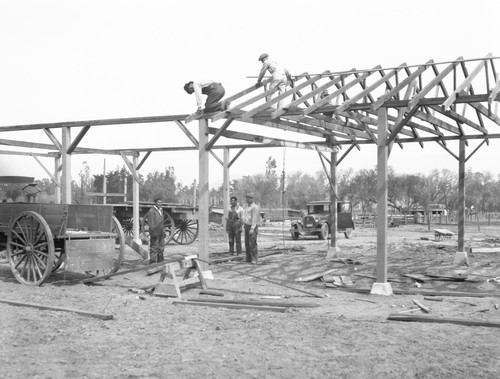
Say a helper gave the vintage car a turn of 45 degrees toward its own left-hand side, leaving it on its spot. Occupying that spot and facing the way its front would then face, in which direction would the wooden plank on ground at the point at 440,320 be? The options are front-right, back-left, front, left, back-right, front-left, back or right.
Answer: front

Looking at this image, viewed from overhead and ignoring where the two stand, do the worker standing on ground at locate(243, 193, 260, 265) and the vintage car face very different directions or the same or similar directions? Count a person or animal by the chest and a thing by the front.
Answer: same or similar directions

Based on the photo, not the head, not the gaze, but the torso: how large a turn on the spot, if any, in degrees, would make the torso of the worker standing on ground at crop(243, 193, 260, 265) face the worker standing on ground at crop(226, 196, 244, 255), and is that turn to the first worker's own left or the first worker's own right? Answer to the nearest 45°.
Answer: approximately 135° to the first worker's own right

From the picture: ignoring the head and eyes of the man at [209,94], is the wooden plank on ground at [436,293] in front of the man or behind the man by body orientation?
behind

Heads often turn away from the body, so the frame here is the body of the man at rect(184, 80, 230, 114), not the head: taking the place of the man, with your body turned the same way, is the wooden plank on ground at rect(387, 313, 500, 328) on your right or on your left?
on your left

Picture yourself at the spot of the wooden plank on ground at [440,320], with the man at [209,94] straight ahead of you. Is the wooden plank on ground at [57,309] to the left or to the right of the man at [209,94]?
left

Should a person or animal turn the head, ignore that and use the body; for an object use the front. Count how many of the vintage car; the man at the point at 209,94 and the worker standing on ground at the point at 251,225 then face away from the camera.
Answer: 0

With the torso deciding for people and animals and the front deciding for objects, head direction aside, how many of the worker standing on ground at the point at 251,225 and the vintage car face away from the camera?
0

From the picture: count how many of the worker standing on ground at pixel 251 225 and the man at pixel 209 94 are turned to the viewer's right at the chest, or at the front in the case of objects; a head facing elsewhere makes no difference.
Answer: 0

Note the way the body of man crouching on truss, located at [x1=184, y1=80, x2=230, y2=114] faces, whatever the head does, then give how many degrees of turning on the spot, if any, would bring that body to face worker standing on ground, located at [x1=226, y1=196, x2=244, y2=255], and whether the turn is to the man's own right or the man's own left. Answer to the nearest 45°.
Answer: approximately 90° to the man's own right

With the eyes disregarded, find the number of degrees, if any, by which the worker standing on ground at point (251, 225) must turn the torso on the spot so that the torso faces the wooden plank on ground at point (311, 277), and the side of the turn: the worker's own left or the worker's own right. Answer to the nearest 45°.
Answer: approximately 90° to the worker's own left

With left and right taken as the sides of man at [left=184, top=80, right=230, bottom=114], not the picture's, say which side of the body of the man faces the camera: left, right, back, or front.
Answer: left

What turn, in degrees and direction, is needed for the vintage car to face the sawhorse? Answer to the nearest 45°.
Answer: approximately 45° to its left

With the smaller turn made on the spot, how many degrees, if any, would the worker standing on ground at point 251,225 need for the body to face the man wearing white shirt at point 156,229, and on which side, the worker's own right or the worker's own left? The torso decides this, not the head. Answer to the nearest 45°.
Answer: approximately 45° to the worker's own right

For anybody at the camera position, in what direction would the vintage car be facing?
facing the viewer and to the left of the viewer

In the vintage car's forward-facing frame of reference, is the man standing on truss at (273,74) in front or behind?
in front

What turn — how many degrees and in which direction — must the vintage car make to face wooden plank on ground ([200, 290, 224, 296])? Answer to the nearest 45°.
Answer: approximately 45° to its left

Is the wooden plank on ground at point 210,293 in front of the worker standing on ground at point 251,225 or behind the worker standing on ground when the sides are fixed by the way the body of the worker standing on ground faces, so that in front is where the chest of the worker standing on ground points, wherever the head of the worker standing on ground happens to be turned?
in front
